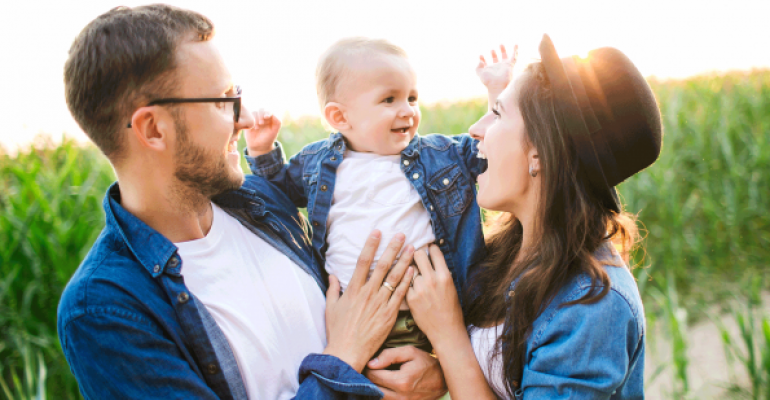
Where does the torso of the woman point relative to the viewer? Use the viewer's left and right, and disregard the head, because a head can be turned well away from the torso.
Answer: facing to the left of the viewer

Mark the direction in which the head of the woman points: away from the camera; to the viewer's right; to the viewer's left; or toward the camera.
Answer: to the viewer's left

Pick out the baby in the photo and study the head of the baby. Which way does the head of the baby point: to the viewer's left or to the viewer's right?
to the viewer's right

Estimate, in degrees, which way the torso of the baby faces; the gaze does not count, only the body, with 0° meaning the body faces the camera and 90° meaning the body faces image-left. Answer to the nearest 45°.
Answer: approximately 0°

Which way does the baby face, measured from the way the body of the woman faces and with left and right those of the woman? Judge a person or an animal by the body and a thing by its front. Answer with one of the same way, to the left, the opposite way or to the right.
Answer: to the left

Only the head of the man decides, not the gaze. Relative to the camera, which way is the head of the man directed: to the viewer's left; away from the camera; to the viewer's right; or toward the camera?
to the viewer's right
